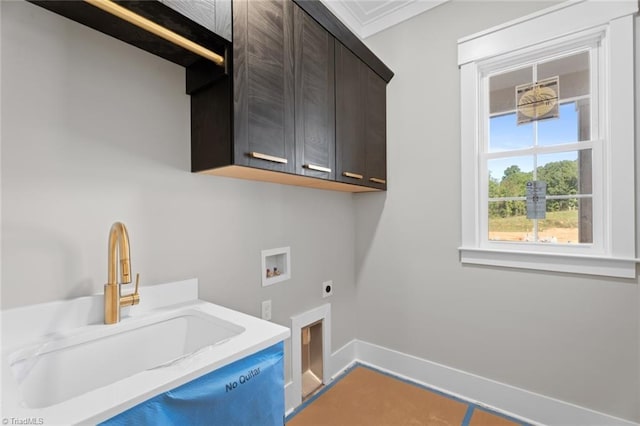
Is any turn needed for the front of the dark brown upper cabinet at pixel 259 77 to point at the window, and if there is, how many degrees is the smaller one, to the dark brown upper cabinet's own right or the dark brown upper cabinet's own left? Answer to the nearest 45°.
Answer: approximately 45° to the dark brown upper cabinet's own left

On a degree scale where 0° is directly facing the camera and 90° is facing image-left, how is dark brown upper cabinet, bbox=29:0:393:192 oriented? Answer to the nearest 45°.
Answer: approximately 315°
